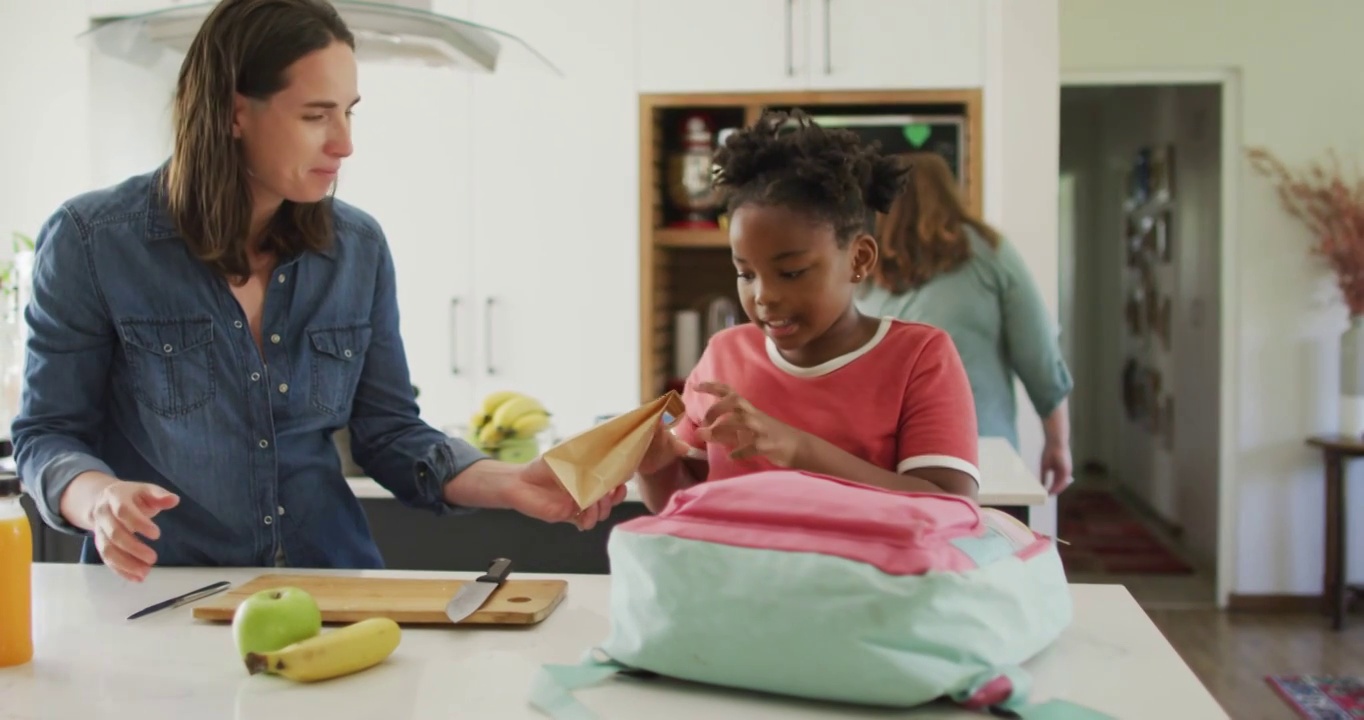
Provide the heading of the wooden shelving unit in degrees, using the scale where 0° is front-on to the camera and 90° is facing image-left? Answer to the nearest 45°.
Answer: approximately 0°

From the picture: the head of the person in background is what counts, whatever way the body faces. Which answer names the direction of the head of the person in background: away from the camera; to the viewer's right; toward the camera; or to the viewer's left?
away from the camera

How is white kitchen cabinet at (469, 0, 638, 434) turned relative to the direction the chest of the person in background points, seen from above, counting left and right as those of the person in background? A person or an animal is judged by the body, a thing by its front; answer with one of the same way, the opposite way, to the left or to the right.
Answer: the opposite way

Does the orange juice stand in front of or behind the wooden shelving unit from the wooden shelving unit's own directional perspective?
in front

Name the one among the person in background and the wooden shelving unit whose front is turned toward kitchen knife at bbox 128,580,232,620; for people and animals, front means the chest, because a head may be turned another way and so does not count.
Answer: the wooden shelving unit

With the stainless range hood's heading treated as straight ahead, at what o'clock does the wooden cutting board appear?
The wooden cutting board is roughly at 12 o'clock from the stainless range hood.

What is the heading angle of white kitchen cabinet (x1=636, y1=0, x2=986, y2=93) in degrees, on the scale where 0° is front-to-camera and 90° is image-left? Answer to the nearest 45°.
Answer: approximately 0°

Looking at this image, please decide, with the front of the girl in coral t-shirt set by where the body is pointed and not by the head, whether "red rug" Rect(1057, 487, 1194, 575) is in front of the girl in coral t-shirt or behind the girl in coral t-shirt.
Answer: behind

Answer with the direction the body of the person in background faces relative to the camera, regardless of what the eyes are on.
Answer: away from the camera

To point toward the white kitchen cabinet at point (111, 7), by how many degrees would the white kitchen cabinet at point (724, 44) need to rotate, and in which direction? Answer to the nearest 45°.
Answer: approximately 90° to its right

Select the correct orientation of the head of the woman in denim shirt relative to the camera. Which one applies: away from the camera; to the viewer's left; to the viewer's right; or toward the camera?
to the viewer's right

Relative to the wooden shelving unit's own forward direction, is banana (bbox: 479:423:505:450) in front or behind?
in front
